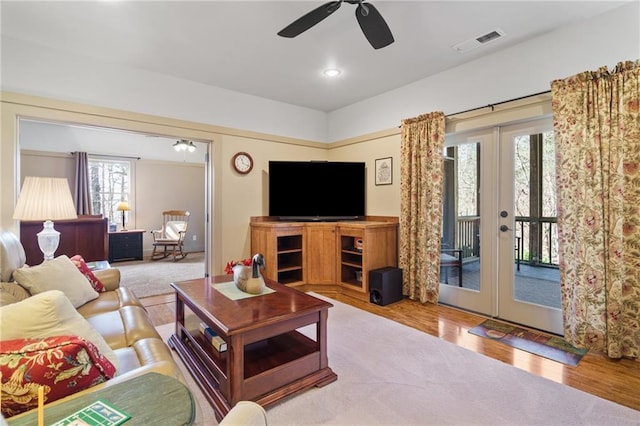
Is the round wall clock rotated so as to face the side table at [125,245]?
no

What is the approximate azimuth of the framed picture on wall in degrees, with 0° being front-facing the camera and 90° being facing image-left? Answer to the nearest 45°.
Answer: approximately 45°

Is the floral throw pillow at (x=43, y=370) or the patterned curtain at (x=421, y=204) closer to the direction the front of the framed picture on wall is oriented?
the floral throw pillow

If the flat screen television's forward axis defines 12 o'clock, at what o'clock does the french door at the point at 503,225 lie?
The french door is roughly at 10 o'clock from the flat screen television.

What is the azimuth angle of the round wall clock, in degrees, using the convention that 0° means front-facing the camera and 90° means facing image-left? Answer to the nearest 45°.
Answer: approximately 315°

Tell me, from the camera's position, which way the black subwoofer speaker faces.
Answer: facing the viewer and to the left of the viewer

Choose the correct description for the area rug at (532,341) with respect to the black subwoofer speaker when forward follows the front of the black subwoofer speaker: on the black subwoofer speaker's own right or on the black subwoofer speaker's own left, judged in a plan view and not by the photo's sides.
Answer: on the black subwoofer speaker's own left

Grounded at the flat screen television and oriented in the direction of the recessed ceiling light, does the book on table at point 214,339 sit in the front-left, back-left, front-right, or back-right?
front-right

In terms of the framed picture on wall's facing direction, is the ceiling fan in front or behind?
in front

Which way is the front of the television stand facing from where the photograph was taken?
facing the viewer

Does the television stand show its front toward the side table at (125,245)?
no

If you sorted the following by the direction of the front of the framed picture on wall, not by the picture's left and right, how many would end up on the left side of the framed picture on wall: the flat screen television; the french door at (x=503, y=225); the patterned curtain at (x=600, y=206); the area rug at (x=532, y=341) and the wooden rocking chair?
3

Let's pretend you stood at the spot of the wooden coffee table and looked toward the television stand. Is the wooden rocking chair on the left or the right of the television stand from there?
left

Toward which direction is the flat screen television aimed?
toward the camera

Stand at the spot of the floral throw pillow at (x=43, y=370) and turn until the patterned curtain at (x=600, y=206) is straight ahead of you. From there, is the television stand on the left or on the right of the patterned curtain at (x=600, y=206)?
left

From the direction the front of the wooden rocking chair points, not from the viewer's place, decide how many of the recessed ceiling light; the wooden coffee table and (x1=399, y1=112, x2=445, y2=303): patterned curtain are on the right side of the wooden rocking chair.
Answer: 0
